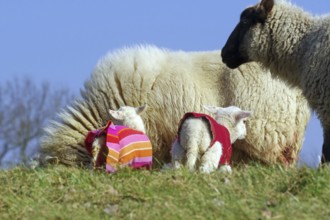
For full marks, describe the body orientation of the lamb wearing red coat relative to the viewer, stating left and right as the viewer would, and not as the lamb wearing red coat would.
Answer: facing away from the viewer and to the right of the viewer

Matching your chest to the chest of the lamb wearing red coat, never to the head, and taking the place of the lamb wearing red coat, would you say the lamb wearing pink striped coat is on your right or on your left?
on your left

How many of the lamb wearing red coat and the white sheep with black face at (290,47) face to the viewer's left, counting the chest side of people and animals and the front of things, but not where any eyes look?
1

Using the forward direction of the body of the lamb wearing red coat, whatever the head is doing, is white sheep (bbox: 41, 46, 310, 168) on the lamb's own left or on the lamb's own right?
on the lamb's own left

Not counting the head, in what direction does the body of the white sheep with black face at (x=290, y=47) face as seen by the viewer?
to the viewer's left

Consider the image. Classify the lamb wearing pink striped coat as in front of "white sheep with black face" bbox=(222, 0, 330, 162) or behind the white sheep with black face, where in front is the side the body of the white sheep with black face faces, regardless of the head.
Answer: in front
